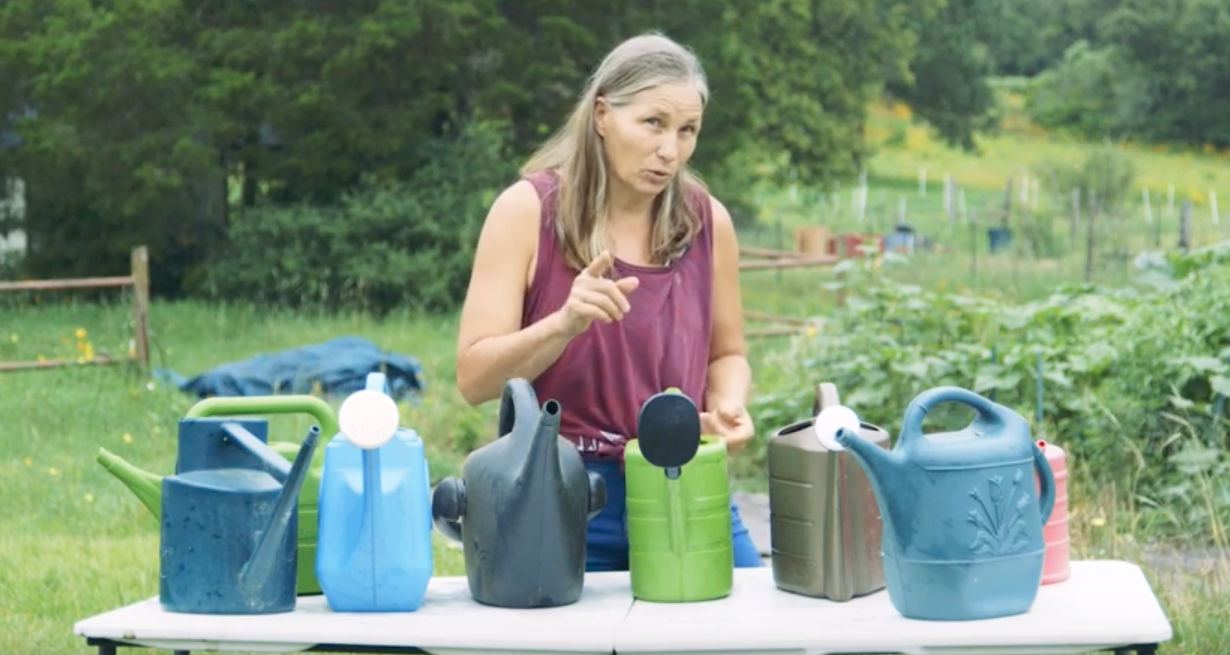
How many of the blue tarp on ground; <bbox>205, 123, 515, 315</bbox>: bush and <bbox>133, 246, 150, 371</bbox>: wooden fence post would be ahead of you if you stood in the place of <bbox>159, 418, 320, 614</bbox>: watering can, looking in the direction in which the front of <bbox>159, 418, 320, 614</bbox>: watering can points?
0

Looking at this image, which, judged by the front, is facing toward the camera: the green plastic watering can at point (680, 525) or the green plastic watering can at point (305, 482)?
the green plastic watering can at point (680, 525)

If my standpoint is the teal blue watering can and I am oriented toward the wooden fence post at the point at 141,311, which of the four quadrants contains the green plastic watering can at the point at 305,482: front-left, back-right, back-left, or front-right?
front-left

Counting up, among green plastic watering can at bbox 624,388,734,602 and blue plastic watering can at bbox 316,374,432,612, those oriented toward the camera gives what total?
2

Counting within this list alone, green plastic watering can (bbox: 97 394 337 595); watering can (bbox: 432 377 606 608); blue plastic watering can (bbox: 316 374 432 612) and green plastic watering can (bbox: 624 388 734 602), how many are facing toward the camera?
3

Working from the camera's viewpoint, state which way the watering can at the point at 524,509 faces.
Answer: facing the viewer

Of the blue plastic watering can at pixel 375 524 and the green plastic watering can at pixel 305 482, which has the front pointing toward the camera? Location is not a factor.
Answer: the blue plastic watering can

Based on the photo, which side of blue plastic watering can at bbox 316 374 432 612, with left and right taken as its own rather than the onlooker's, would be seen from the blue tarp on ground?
back

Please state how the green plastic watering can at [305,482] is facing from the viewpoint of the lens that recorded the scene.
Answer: facing to the left of the viewer

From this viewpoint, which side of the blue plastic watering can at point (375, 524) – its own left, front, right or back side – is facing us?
front

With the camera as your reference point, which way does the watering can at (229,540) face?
facing the viewer and to the right of the viewer

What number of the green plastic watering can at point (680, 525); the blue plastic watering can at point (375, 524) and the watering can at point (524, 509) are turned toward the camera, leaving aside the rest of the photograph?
3

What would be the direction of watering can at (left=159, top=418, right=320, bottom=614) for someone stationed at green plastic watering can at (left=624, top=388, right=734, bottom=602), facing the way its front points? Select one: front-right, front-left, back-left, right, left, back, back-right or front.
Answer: right

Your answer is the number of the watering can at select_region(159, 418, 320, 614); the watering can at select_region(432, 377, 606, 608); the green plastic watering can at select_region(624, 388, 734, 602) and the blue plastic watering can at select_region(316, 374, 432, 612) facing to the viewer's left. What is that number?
0

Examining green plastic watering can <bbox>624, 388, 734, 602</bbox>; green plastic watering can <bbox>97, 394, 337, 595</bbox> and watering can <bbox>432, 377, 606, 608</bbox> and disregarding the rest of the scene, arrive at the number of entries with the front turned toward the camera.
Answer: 2

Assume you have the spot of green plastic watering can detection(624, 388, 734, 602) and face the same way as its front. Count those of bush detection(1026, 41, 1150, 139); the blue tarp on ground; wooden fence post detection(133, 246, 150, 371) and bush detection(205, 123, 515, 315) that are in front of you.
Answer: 0
